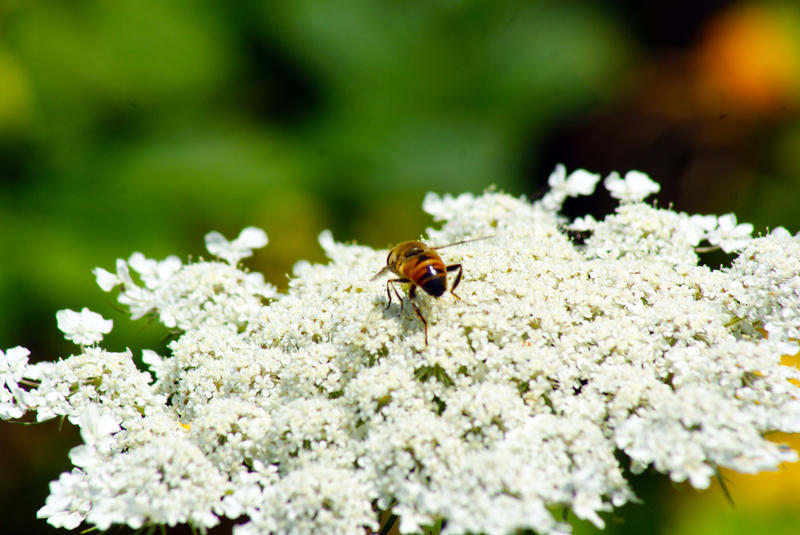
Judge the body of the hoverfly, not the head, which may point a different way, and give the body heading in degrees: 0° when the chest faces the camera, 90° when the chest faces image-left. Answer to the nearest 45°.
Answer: approximately 135°
